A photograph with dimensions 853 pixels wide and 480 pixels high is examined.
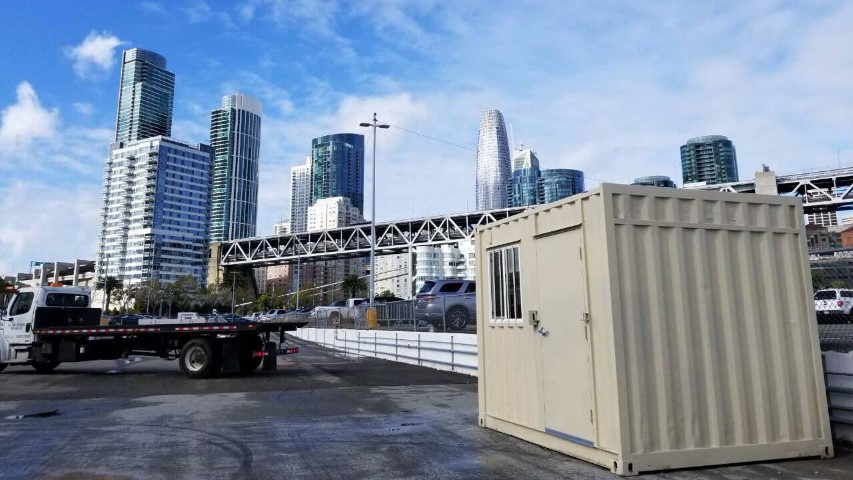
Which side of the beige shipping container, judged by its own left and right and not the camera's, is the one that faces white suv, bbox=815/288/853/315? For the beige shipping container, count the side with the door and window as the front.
back

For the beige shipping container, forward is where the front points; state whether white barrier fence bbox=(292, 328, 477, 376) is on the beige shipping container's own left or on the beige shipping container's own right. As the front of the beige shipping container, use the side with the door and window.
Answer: on the beige shipping container's own right

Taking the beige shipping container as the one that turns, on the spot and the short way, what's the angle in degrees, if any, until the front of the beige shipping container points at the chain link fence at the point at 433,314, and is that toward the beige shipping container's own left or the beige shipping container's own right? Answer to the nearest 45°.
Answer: approximately 90° to the beige shipping container's own right

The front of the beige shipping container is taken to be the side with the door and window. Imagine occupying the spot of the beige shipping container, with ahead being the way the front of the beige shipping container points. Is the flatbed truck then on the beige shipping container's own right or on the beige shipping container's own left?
on the beige shipping container's own right

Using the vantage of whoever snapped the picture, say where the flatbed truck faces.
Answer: facing away from the viewer and to the left of the viewer

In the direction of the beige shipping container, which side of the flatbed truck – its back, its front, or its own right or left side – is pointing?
back

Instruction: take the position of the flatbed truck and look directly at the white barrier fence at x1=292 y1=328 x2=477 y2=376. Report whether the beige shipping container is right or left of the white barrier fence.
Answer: right
